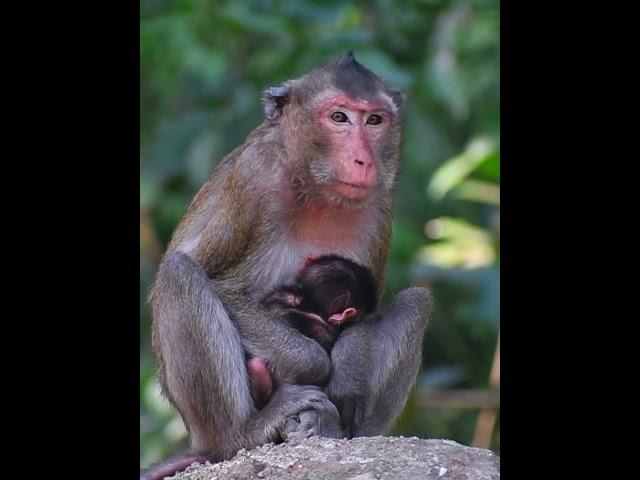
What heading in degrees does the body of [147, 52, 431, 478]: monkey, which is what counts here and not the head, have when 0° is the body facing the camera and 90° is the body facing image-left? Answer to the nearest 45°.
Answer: approximately 315°
